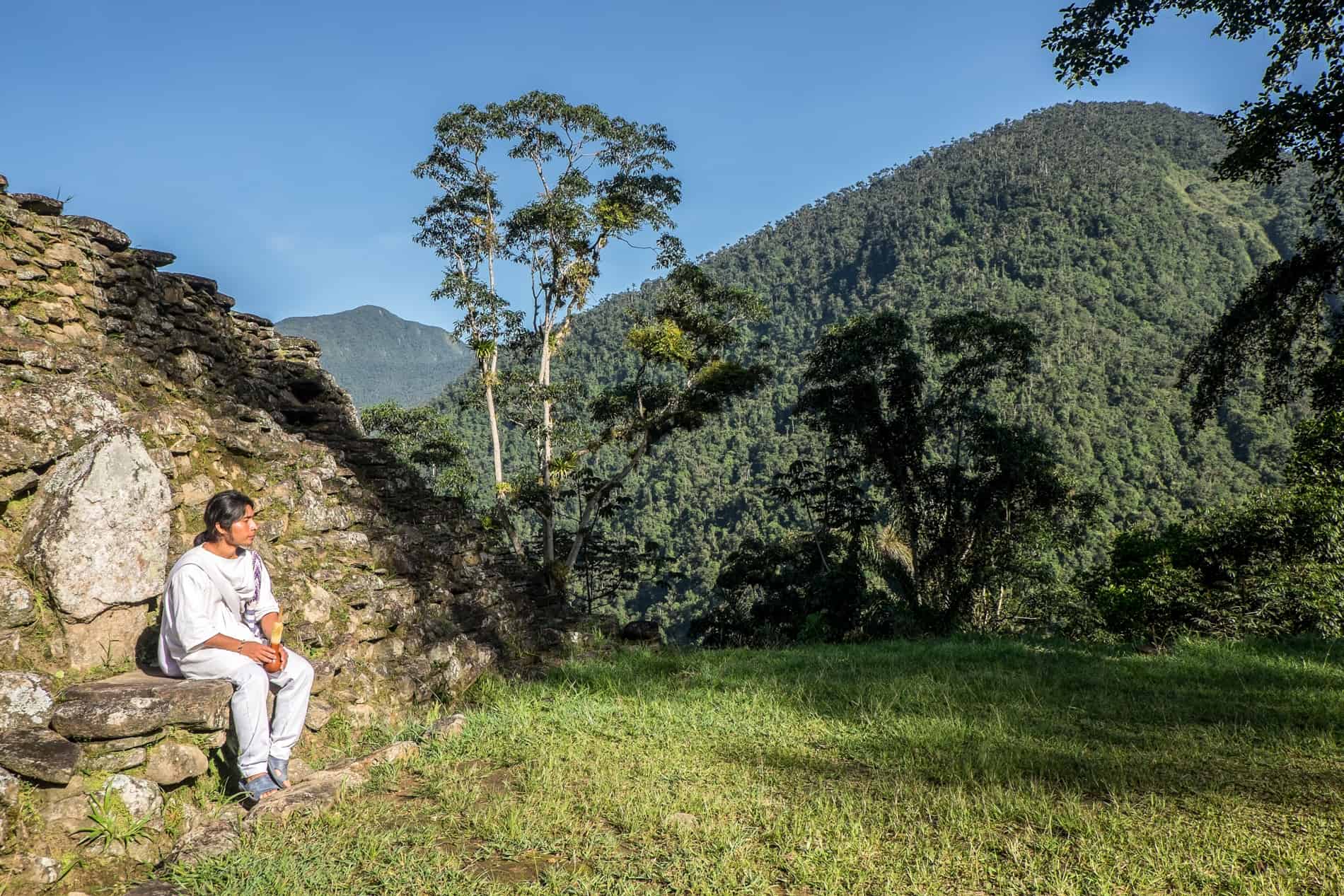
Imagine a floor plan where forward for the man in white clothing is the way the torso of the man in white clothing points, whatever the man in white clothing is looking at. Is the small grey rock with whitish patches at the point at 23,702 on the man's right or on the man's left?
on the man's right

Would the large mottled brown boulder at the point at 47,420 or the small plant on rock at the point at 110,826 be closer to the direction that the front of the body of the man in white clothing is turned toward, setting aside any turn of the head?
the small plant on rock

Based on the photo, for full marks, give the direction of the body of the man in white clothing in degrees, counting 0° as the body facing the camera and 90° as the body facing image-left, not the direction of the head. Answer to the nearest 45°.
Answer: approximately 315°

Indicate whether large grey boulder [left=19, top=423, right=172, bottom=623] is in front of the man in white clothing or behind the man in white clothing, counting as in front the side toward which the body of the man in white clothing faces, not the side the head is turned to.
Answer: behind

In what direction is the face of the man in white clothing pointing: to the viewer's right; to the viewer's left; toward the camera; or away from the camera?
to the viewer's right

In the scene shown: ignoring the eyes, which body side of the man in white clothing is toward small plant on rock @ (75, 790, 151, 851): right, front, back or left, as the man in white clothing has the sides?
right

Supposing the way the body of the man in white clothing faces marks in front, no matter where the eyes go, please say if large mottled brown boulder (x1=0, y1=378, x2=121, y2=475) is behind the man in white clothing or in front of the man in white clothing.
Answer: behind
